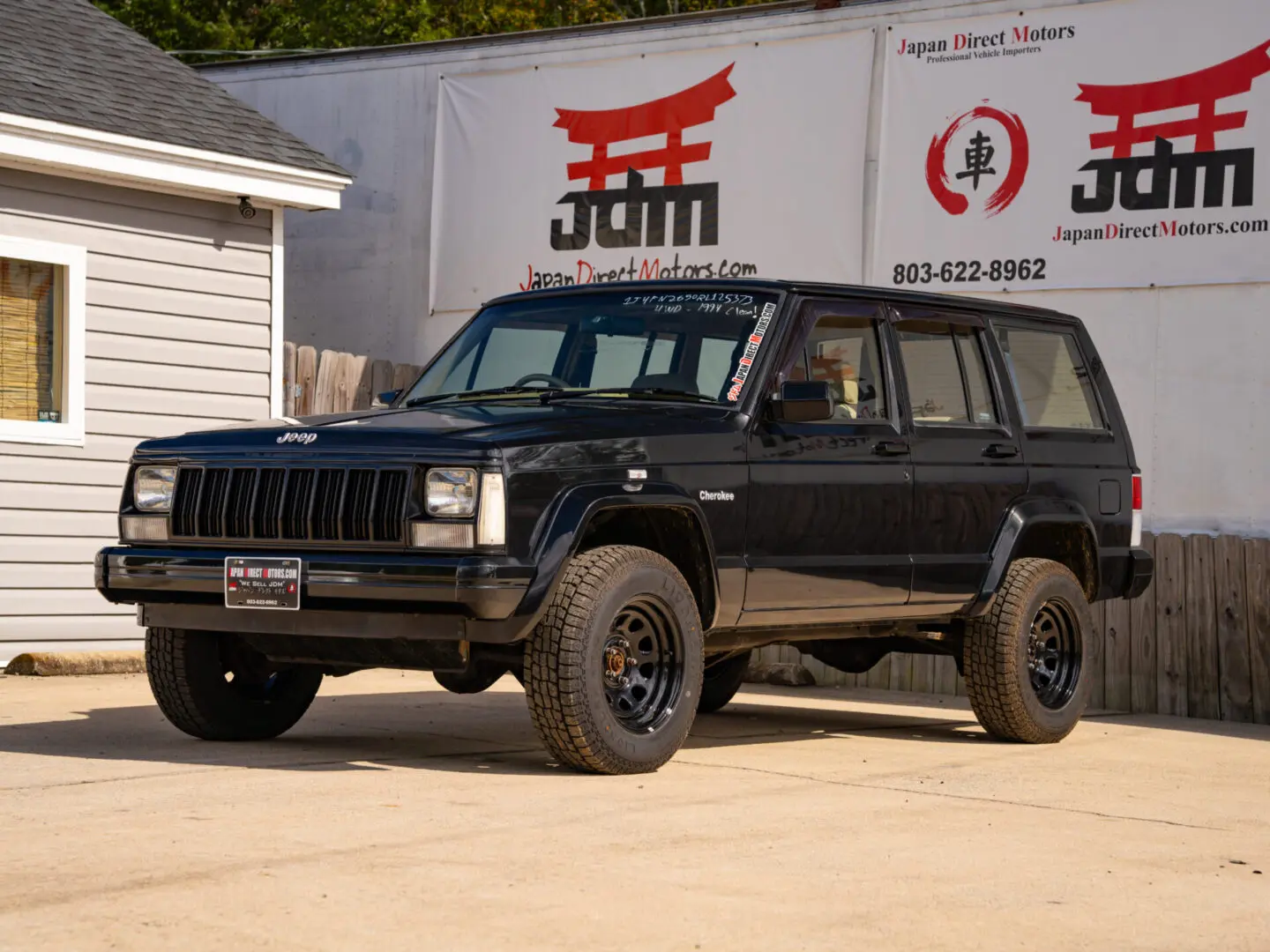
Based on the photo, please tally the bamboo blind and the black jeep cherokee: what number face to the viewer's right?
0

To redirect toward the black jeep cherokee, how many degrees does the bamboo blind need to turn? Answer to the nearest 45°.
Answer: approximately 45° to its left

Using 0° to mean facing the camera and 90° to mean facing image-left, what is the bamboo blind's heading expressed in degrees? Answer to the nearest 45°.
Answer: approximately 0°

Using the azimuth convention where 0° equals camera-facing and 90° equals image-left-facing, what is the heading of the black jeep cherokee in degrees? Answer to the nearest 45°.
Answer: approximately 45°

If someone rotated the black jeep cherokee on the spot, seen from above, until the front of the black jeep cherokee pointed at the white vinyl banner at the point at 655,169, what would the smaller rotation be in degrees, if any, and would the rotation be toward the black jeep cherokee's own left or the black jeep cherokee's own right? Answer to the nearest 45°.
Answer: approximately 135° to the black jeep cherokee's own right

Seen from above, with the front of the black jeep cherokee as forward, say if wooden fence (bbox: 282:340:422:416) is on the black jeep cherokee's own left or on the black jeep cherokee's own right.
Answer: on the black jeep cherokee's own right

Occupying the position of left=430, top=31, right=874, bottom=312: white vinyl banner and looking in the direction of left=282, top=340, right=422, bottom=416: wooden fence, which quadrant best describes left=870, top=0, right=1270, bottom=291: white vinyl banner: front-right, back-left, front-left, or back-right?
back-left

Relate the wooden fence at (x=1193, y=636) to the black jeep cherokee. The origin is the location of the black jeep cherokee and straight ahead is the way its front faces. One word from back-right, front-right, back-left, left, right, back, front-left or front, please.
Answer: back

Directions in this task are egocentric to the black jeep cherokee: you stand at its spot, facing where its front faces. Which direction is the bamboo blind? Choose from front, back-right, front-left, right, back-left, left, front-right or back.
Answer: right

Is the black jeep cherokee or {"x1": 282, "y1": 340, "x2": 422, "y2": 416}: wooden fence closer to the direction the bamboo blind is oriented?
the black jeep cherokee
